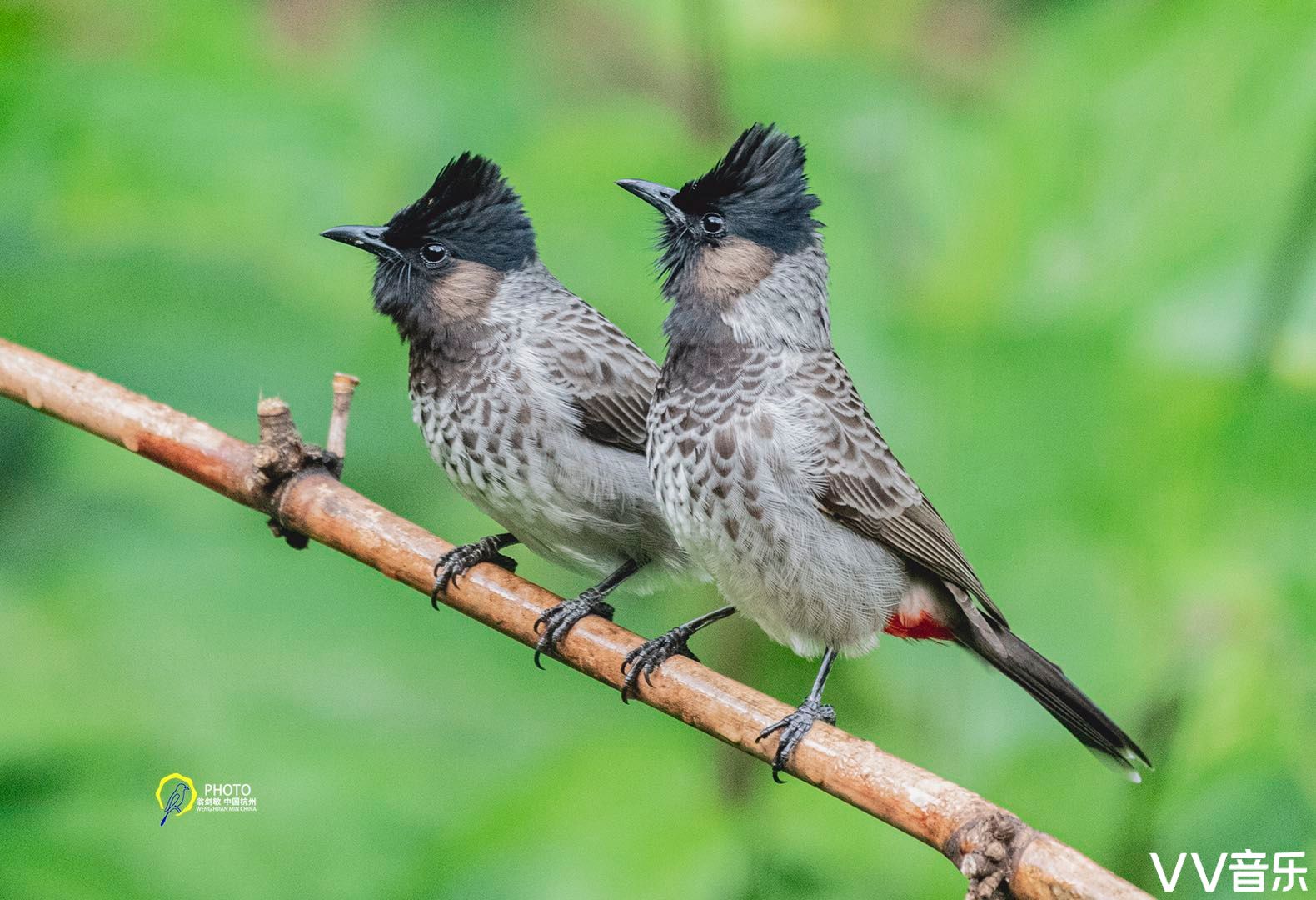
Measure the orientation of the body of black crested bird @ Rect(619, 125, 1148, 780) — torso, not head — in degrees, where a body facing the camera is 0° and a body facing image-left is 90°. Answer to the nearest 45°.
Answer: approximately 45°

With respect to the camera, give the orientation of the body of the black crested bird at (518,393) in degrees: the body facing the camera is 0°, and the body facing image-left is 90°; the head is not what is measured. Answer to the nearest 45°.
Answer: approximately 45°
